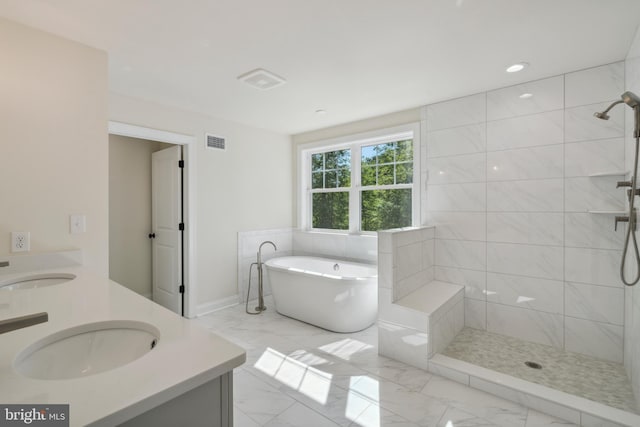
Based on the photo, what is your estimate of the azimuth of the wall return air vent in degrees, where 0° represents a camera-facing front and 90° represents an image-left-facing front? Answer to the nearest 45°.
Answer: approximately 315°

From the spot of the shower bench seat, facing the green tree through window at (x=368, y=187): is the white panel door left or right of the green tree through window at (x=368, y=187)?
left
